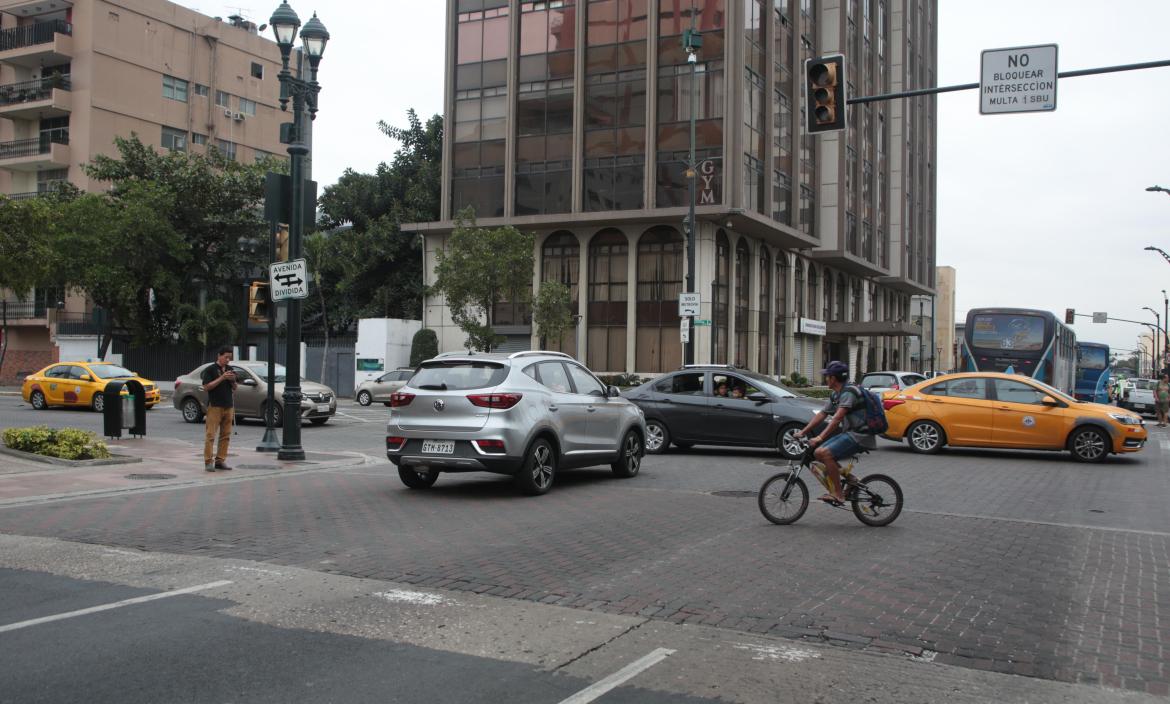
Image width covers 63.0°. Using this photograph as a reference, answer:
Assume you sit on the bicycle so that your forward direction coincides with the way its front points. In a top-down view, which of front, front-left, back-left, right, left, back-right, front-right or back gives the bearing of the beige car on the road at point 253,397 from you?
front-right

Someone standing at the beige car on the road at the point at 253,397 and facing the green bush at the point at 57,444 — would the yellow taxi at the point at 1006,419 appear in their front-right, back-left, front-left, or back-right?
front-left

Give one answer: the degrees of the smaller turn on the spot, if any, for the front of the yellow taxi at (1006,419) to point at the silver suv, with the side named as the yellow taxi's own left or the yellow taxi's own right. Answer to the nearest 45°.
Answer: approximately 135° to the yellow taxi's own right

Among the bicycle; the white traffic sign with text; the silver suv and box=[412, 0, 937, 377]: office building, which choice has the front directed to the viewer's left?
the bicycle

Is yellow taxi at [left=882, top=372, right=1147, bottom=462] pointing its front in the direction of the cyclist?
no

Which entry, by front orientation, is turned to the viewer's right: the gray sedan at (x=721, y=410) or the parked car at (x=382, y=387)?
the gray sedan

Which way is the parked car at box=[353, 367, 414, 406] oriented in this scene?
to the viewer's left

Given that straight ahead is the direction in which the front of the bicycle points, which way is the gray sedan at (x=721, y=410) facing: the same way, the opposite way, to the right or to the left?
the opposite way

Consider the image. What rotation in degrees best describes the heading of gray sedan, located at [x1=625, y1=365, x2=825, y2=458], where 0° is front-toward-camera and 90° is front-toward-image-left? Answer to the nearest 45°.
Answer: approximately 270°

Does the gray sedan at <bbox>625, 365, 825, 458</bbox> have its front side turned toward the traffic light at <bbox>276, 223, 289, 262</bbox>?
no

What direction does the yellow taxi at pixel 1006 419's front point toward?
to the viewer's right

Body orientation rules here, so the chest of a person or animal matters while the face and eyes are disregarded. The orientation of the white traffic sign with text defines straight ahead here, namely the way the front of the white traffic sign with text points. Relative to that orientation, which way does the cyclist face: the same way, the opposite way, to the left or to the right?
to the right

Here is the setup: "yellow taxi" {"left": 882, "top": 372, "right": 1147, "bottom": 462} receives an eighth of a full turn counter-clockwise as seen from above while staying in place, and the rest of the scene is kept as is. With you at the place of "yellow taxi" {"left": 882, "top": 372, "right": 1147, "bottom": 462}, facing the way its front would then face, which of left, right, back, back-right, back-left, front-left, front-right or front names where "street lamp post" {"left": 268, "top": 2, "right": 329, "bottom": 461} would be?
back

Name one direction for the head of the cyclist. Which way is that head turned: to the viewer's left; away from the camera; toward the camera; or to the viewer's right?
to the viewer's left

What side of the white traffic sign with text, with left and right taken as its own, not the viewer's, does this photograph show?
front

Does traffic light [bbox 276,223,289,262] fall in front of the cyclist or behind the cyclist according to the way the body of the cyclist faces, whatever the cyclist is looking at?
in front

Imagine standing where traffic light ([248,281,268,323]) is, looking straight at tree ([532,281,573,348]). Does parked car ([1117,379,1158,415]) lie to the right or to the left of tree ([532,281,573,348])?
right

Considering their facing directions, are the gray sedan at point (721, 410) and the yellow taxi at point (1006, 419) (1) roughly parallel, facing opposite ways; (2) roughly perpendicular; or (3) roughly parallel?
roughly parallel

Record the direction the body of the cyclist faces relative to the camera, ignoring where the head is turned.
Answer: to the viewer's left
